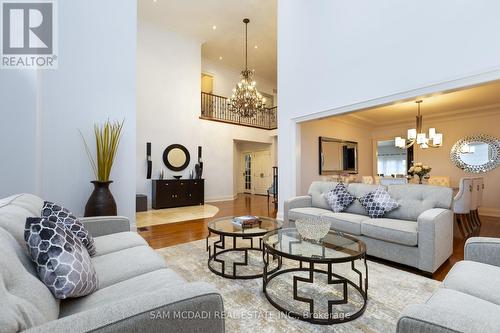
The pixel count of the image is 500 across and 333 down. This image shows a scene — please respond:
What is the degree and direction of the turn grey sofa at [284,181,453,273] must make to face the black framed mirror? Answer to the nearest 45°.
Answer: approximately 135° to its right

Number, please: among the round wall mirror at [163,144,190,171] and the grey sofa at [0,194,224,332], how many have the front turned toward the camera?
1

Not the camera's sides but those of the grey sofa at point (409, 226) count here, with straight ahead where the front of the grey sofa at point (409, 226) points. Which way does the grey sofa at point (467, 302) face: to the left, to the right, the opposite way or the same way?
to the right

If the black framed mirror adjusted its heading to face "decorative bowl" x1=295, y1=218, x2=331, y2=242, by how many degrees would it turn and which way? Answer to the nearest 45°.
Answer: approximately 45° to its right

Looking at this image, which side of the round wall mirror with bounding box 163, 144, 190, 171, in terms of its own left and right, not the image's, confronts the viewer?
front

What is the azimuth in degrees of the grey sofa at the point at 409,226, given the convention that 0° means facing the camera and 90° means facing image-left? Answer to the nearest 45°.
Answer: approximately 45°

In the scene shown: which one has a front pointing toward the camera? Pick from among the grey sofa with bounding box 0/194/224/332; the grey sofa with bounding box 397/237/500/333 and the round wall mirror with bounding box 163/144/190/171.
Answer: the round wall mirror

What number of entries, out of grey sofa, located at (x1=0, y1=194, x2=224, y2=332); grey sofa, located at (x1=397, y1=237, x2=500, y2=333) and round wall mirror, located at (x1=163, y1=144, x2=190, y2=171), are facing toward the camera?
1

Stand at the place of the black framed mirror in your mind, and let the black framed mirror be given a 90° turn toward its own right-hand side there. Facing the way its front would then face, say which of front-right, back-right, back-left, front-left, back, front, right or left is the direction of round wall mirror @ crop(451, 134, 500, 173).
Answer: back-left

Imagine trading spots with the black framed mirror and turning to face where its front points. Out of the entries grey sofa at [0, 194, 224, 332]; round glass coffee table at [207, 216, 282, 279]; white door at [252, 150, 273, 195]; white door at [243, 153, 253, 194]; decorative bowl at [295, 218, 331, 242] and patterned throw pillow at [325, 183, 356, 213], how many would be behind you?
2

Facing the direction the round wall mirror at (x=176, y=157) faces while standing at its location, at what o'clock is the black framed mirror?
The black framed mirror is roughly at 10 o'clock from the round wall mirror.

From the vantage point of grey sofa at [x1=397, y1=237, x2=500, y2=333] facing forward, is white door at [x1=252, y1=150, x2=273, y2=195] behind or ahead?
ahead

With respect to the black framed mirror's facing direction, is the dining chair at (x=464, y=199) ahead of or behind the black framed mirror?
ahead
